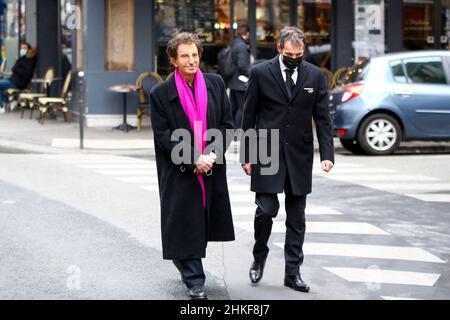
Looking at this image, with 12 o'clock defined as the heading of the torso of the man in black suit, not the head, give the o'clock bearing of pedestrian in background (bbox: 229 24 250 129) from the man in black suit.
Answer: The pedestrian in background is roughly at 6 o'clock from the man in black suit.

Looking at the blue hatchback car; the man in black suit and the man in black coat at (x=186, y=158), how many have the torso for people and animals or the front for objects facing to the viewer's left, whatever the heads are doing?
0

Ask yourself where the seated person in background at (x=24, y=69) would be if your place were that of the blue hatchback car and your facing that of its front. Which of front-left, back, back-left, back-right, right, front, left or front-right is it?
back-left

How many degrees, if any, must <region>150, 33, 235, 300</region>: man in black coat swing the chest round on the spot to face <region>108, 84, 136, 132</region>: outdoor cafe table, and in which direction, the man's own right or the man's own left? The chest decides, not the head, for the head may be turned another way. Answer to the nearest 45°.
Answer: approximately 180°

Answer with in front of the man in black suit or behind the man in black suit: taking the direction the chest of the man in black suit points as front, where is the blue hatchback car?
behind

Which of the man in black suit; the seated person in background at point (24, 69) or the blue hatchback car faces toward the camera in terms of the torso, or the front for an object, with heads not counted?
the man in black suit

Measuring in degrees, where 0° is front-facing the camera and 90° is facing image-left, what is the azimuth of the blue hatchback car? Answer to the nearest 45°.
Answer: approximately 270°

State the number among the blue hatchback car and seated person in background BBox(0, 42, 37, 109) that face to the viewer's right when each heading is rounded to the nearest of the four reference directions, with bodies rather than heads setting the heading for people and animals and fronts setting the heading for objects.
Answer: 1

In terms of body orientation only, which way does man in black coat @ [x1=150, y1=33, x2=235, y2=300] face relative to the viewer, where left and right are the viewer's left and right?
facing the viewer

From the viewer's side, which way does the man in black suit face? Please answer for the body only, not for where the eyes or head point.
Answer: toward the camera
